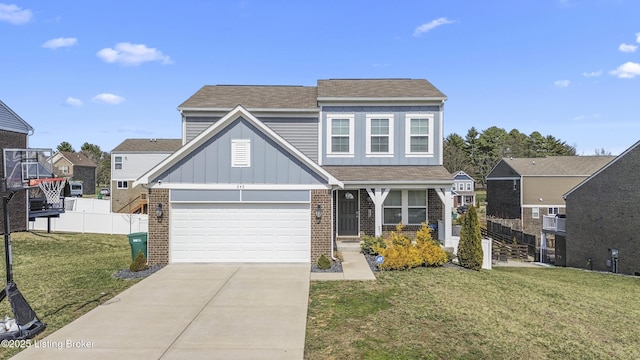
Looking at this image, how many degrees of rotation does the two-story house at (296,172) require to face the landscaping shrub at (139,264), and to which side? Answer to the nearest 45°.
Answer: approximately 45° to its right

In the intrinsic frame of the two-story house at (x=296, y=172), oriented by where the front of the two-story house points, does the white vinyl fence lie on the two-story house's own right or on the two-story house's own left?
on the two-story house's own right

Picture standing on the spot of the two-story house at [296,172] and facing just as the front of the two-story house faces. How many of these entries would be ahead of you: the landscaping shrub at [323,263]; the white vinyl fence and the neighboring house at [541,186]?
1

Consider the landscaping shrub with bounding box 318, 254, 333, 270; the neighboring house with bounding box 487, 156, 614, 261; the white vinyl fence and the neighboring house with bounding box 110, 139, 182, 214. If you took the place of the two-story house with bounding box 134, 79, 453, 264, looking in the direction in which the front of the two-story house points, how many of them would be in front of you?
1

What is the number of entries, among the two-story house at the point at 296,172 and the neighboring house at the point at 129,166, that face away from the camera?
1

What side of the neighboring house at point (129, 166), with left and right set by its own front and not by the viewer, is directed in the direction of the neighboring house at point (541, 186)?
right

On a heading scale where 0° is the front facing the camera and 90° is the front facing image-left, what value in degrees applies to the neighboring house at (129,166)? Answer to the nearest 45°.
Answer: approximately 180°

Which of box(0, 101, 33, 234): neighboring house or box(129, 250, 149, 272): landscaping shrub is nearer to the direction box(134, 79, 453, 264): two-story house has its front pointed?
the landscaping shrub

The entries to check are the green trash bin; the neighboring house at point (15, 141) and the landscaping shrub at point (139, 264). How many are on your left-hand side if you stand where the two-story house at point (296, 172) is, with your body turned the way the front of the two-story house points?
0

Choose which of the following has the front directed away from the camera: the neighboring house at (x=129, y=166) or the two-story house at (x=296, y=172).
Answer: the neighboring house

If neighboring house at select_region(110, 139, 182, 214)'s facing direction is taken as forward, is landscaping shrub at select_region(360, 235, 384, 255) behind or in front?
behind

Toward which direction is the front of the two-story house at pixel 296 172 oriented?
toward the camera

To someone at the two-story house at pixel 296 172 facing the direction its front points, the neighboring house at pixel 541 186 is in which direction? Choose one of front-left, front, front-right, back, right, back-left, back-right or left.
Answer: back-left

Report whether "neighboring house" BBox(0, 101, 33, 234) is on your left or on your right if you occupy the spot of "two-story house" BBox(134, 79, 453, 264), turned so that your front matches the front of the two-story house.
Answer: on your right
